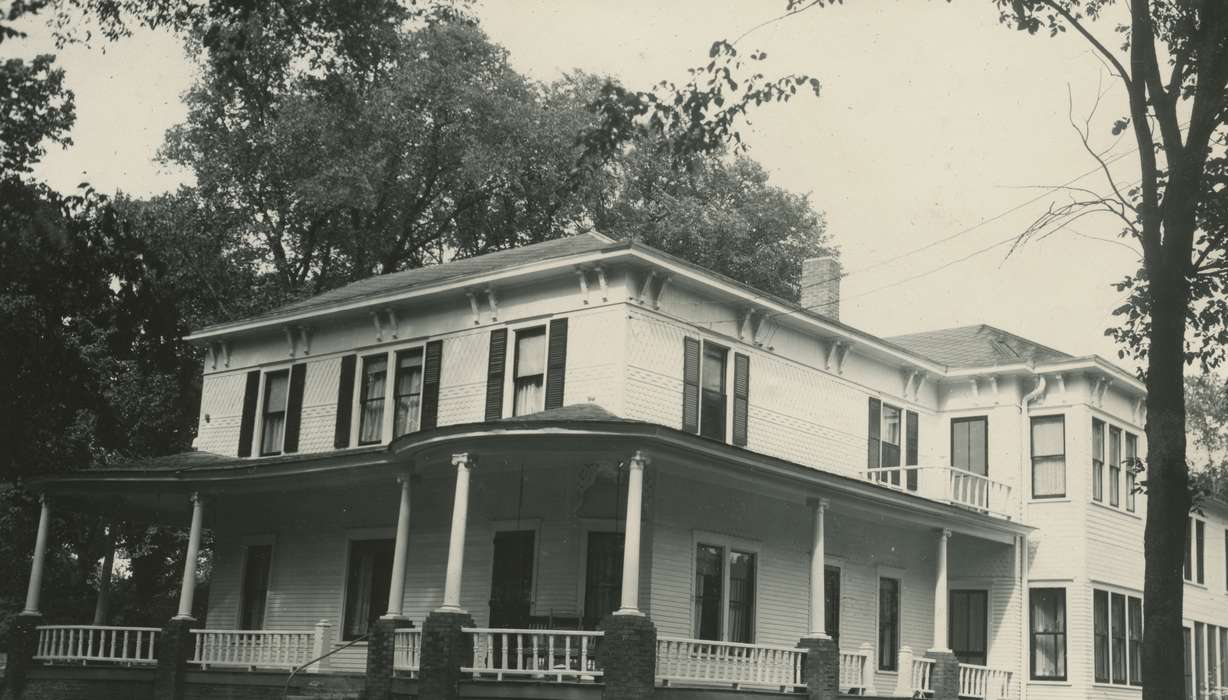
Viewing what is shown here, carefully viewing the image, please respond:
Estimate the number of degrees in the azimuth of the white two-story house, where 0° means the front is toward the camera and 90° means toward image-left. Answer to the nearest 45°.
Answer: approximately 45°
